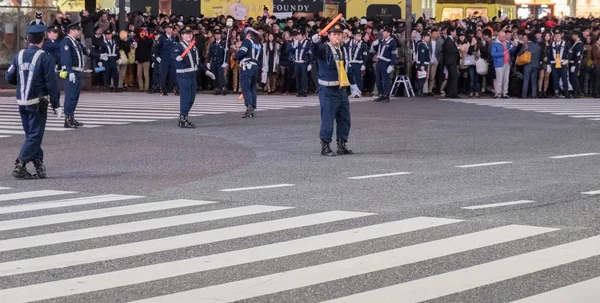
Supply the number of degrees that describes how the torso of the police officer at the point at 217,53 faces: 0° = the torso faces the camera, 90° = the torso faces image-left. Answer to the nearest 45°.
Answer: approximately 0°

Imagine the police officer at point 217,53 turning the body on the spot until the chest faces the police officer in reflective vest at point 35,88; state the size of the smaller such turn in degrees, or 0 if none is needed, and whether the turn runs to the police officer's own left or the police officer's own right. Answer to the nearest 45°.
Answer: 0° — they already face them
